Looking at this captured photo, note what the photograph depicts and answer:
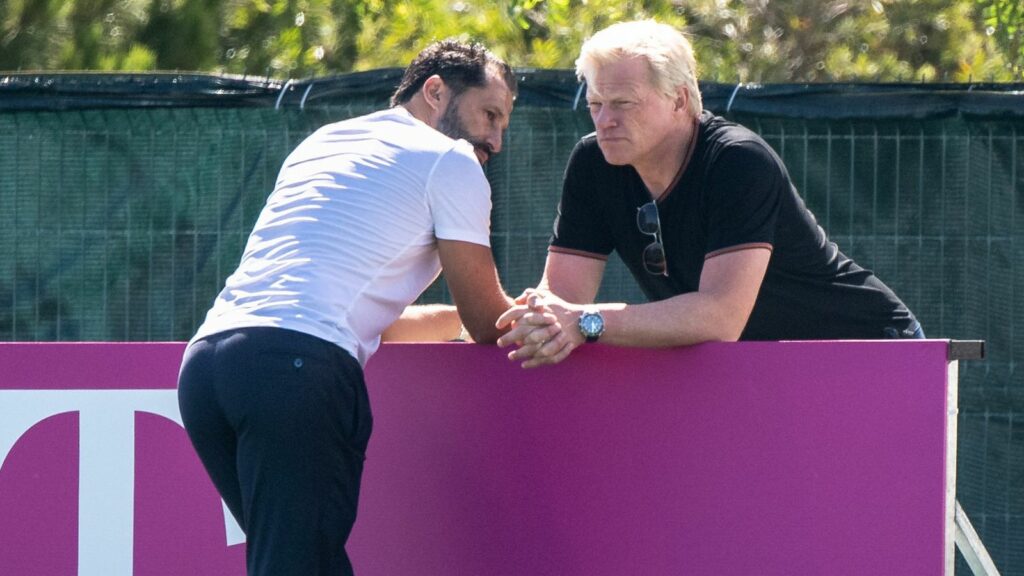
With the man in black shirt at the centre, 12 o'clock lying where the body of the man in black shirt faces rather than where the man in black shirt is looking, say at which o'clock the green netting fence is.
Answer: The green netting fence is roughly at 4 o'clock from the man in black shirt.

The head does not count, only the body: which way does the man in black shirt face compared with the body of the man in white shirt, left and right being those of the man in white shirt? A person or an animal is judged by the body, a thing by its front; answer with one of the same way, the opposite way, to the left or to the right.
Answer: the opposite way

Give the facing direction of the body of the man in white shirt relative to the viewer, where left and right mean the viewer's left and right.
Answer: facing away from the viewer and to the right of the viewer
